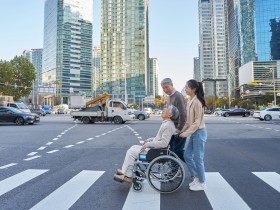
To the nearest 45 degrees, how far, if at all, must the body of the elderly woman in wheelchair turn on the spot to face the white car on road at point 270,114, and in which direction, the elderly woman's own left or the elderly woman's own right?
approximately 135° to the elderly woman's own right

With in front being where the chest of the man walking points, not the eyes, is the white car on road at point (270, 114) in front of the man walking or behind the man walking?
behind

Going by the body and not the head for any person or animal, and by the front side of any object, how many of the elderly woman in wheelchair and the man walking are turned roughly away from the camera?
0

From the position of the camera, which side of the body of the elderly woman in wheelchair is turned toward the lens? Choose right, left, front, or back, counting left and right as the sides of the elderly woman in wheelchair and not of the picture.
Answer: left

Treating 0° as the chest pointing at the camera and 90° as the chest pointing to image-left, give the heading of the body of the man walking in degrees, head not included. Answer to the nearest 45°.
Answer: approximately 45°

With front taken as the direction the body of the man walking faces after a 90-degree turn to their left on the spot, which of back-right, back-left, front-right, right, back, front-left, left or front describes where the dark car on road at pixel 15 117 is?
back
